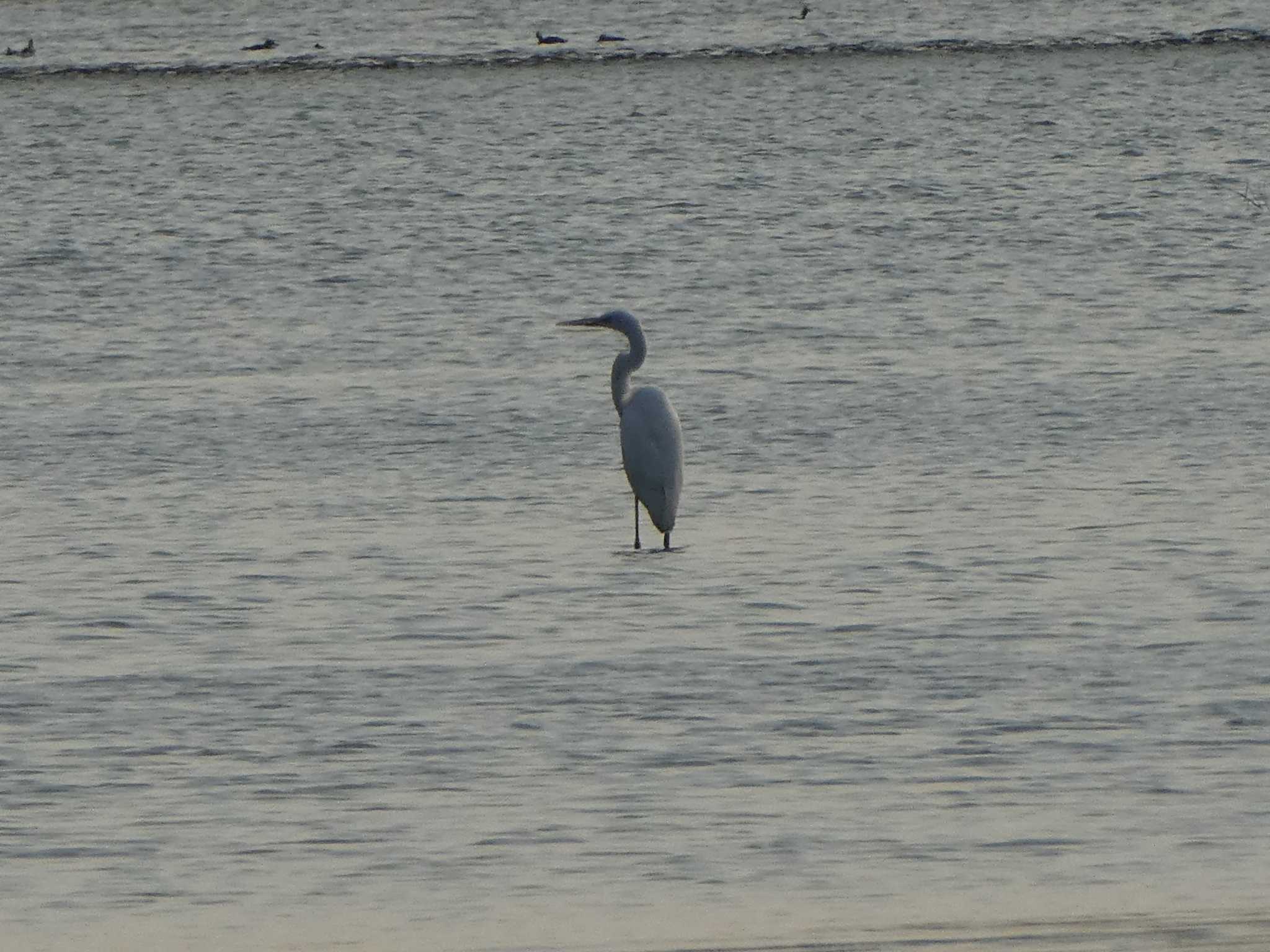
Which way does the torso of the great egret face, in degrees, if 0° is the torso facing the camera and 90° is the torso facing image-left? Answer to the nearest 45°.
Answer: approximately 135°
